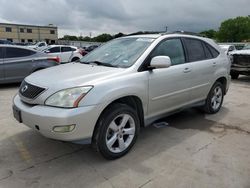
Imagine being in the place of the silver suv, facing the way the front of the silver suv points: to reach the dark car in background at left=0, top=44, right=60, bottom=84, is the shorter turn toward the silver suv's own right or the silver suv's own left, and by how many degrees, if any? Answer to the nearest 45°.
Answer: approximately 90° to the silver suv's own right

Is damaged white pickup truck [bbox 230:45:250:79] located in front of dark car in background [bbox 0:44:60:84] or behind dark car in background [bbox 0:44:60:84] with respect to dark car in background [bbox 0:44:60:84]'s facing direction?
behind

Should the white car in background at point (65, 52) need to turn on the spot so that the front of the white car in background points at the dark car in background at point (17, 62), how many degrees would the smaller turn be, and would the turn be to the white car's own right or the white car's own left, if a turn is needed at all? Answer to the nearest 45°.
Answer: approximately 90° to the white car's own left

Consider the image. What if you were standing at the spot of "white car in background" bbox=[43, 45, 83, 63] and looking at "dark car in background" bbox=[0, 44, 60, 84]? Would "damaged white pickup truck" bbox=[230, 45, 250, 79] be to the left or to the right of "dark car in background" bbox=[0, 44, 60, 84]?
left

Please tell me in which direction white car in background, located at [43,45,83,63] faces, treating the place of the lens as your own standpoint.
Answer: facing to the left of the viewer

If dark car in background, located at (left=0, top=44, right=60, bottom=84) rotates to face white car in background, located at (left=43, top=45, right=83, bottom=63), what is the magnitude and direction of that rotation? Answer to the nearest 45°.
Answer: approximately 90° to its right

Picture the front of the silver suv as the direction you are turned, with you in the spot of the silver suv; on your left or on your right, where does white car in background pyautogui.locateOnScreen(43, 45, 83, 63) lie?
on your right

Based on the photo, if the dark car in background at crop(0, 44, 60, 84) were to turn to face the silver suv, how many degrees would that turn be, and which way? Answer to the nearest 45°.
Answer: approximately 90° to its left

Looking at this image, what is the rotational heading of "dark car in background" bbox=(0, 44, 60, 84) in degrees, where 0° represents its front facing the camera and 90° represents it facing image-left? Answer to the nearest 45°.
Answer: approximately 90°
